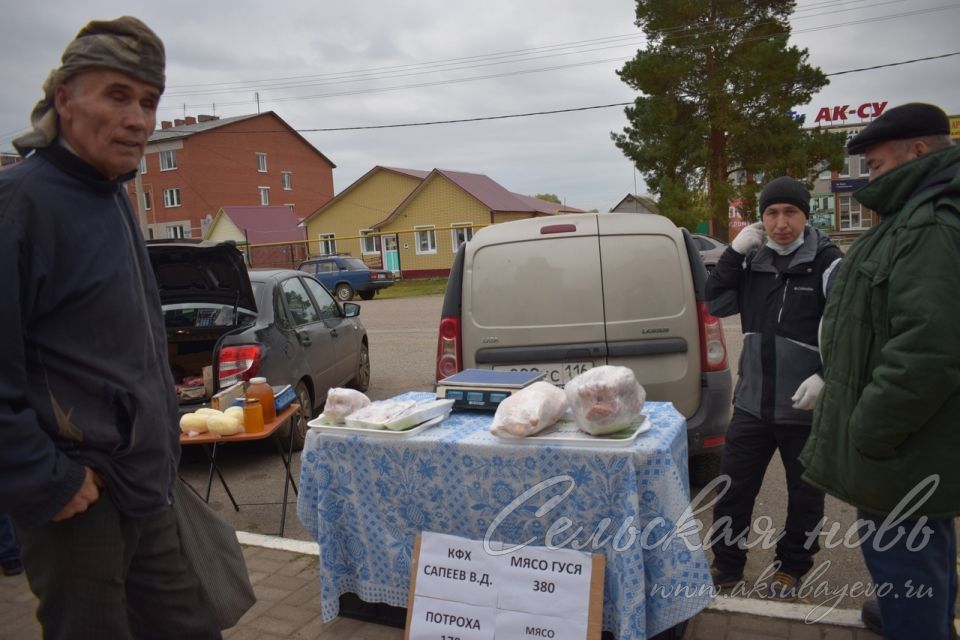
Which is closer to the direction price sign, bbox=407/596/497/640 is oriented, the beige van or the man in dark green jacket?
the man in dark green jacket

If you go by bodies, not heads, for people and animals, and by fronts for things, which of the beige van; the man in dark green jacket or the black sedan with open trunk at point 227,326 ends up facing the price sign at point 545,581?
the man in dark green jacket

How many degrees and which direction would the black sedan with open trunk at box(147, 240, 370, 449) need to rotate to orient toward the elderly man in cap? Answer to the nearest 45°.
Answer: approximately 135° to its right

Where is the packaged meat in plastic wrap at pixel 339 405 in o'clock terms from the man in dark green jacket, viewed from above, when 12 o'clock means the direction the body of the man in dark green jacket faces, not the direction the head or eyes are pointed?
The packaged meat in plastic wrap is roughly at 12 o'clock from the man in dark green jacket.

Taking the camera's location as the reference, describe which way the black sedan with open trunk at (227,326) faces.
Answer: facing away from the viewer and to the right of the viewer

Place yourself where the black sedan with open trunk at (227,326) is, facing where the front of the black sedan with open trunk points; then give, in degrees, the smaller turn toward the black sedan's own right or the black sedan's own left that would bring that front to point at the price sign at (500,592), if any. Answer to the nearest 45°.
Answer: approximately 135° to the black sedan's own right

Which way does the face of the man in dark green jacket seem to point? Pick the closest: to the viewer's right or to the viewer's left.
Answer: to the viewer's left

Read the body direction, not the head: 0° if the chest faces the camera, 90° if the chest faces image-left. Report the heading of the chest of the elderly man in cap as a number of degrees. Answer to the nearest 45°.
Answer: approximately 315°

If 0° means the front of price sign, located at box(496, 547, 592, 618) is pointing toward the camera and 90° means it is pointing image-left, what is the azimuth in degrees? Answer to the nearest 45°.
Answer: approximately 0°

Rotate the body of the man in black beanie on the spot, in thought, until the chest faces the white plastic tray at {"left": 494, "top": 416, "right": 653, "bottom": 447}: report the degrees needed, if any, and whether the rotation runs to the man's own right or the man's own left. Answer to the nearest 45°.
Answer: approximately 45° to the man's own right

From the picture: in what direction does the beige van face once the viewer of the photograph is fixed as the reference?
facing away from the viewer
